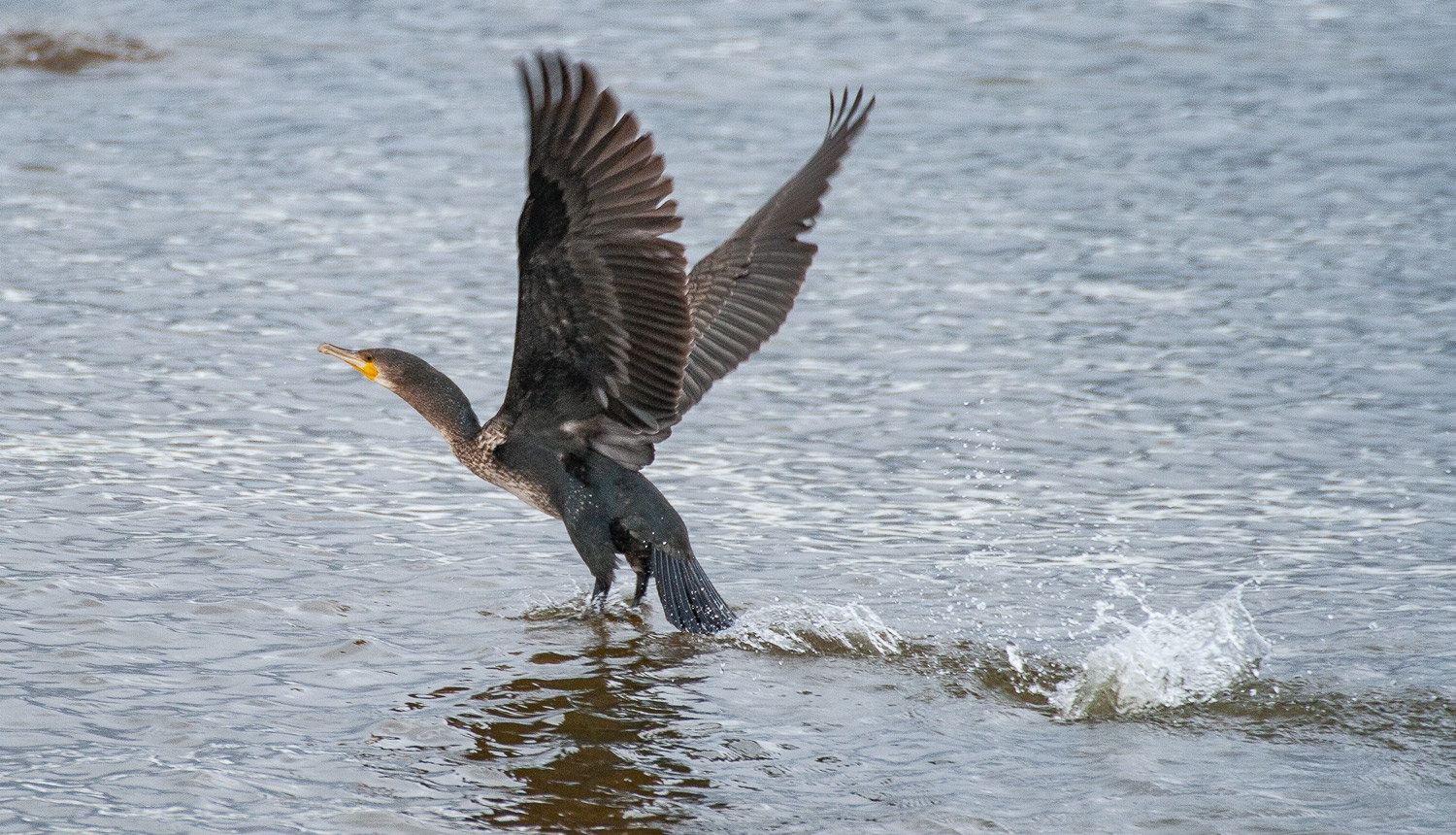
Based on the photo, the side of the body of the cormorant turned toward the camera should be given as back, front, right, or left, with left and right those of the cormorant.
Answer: left
